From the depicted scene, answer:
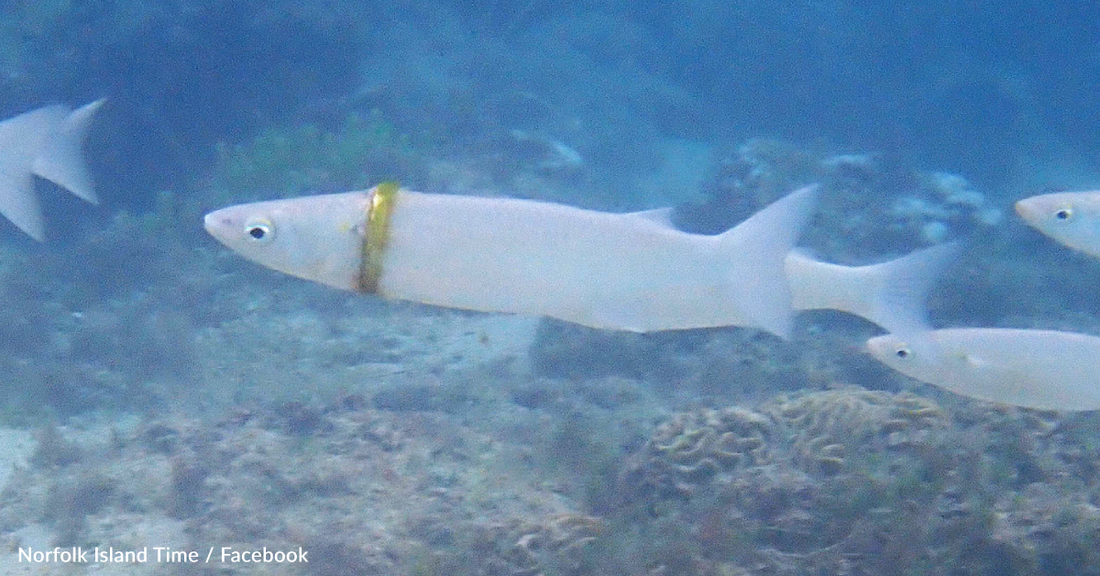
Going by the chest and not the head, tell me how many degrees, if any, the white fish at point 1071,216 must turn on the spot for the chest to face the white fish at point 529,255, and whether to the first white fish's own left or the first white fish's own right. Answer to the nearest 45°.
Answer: approximately 45° to the first white fish's own left

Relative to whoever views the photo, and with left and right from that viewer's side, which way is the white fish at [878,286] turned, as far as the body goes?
facing to the left of the viewer

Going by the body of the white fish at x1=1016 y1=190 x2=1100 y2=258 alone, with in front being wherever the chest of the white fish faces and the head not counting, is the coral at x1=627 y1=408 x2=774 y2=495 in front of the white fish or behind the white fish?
in front

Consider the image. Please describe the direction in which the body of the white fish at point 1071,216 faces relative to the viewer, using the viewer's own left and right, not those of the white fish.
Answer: facing to the left of the viewer

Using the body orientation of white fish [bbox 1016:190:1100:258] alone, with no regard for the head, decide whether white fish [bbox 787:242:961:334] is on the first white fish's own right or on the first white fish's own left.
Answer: on the first white fish's own left

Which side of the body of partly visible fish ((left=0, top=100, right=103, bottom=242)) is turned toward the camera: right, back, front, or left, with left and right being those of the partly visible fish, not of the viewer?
left

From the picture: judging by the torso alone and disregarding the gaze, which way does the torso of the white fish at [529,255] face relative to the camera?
to the viewer's left

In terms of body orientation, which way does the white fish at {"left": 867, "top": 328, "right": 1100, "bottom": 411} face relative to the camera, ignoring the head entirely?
to the viewer's left
